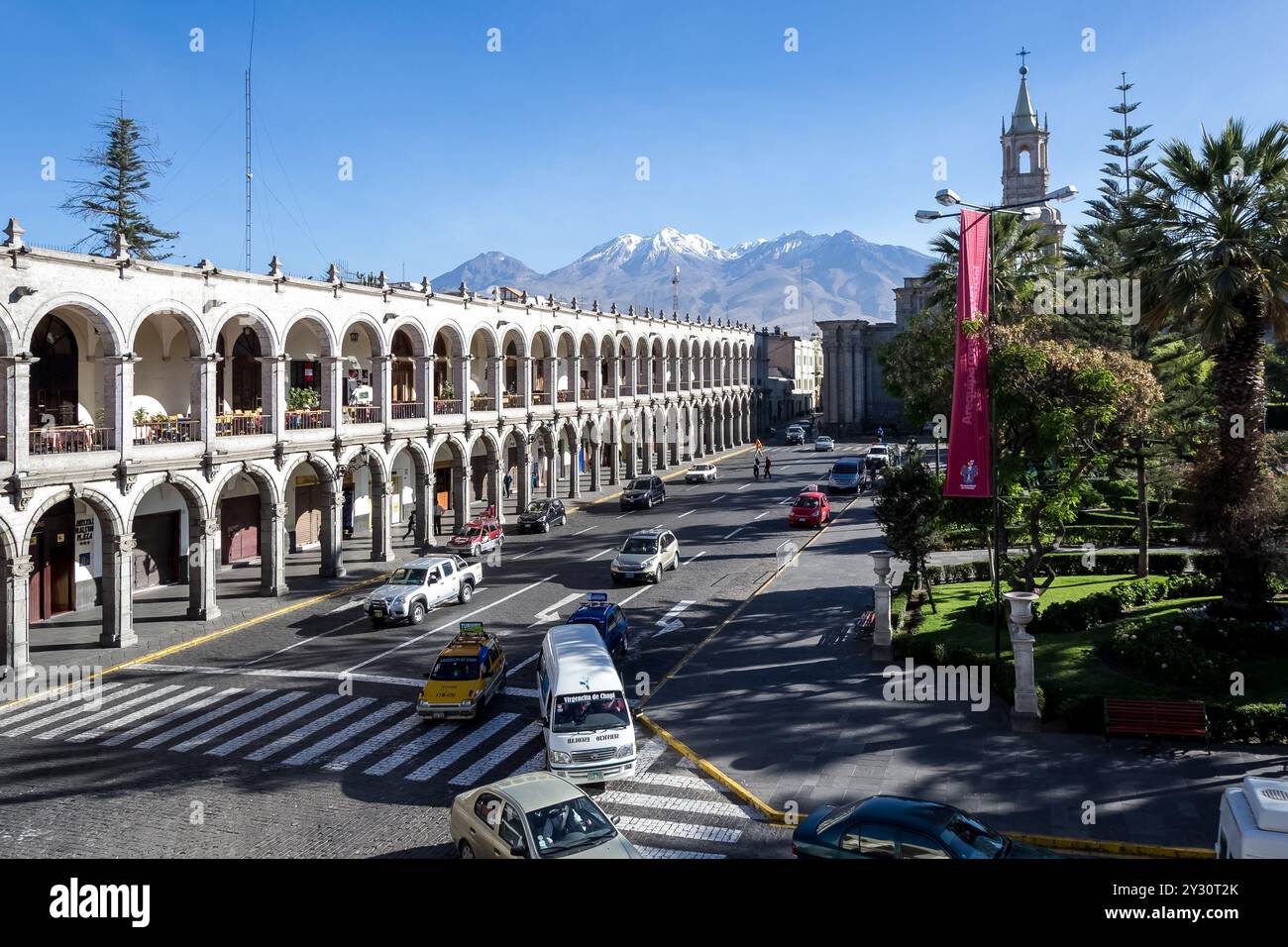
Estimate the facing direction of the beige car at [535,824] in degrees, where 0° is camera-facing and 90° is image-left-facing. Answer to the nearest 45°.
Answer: approximately 315°

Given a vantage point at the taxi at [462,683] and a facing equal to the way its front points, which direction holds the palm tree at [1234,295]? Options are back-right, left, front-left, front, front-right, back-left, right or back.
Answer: back-left

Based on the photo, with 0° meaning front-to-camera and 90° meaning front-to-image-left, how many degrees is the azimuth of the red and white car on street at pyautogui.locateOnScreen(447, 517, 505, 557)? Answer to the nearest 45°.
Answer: approximately 45°

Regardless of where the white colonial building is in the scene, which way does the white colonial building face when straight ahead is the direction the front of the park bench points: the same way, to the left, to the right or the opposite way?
to the left

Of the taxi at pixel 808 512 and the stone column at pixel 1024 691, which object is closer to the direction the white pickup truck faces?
the stone column

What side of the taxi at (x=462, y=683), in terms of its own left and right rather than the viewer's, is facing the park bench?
left

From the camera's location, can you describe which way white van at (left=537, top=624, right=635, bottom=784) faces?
facing the viewer

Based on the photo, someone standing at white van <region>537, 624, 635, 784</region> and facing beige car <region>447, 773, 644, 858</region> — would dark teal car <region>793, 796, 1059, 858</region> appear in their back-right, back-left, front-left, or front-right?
front-left

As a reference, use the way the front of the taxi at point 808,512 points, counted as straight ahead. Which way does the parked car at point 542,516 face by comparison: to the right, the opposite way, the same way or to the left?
the same way

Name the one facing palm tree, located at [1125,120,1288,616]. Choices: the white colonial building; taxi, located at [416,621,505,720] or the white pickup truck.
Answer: the white colonial building

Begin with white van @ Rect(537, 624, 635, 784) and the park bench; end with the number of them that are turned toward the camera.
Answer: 2

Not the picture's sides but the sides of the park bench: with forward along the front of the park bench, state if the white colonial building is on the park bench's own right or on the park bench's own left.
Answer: on the park bench's own right

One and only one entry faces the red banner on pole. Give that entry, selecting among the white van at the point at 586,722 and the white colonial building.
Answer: the white colonial building

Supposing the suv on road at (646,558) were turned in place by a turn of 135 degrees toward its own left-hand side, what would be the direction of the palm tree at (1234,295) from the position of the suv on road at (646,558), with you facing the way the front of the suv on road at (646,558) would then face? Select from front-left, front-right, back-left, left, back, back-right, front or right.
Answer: front-right

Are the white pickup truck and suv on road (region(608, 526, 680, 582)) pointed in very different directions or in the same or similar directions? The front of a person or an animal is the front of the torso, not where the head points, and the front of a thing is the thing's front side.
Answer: same or similar directions

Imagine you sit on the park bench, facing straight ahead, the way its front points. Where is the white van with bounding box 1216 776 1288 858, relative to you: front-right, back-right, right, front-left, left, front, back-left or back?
front

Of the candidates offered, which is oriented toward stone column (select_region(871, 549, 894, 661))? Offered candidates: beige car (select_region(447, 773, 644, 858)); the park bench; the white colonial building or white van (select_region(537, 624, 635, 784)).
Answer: the white colonial building
